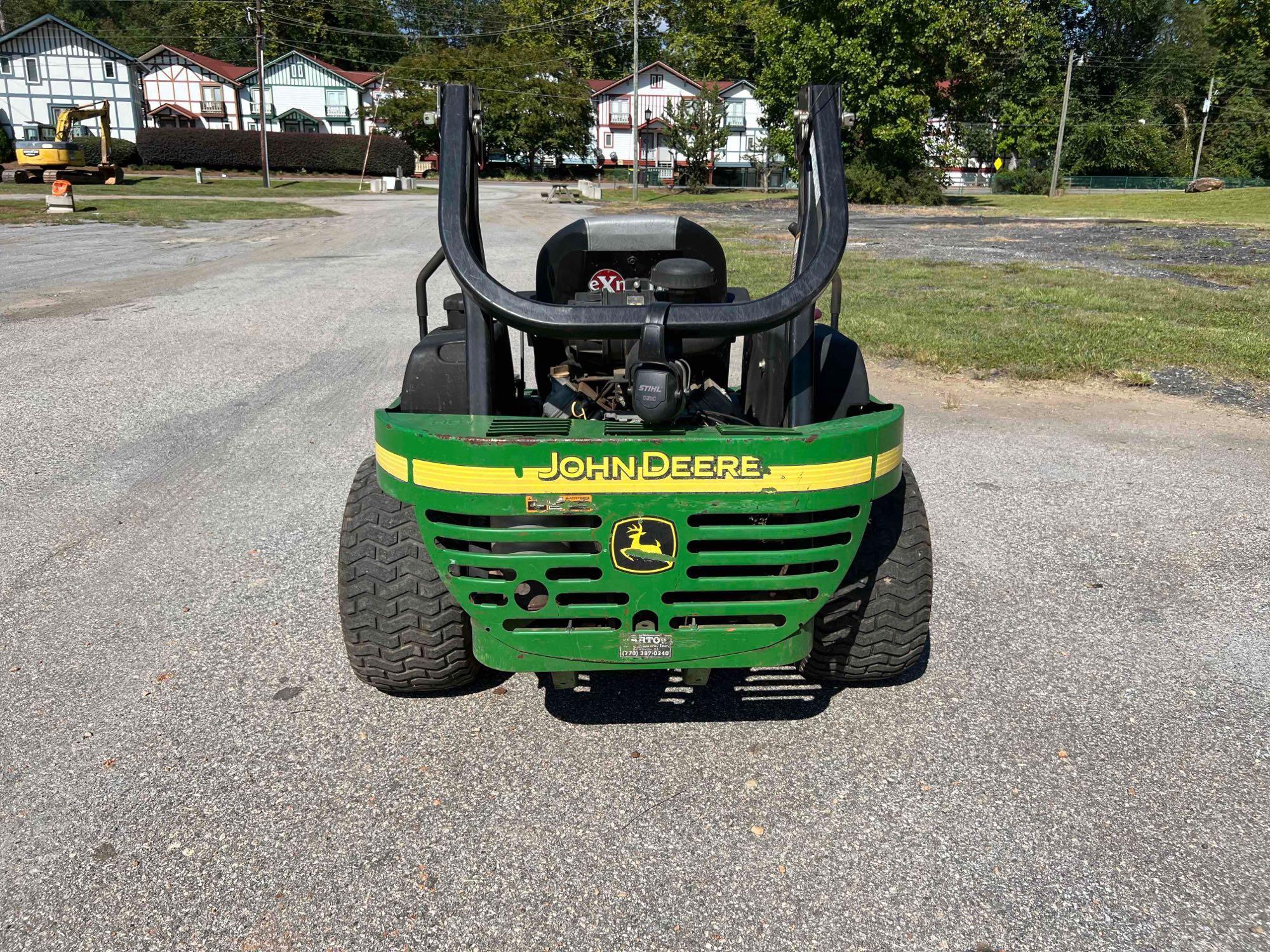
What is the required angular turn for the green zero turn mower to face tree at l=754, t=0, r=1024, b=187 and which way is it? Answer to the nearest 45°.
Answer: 0° — it already faces it

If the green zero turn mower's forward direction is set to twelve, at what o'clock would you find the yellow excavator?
The yellow excavator is roughly at 11 o'clock from the green zero turn mower.

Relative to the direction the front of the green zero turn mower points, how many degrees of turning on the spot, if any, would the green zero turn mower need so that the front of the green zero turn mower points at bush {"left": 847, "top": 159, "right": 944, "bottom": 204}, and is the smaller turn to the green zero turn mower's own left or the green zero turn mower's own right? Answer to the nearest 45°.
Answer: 0° — it already faces it

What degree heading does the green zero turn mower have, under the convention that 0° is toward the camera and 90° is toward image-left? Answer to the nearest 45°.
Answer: approximately 180°
